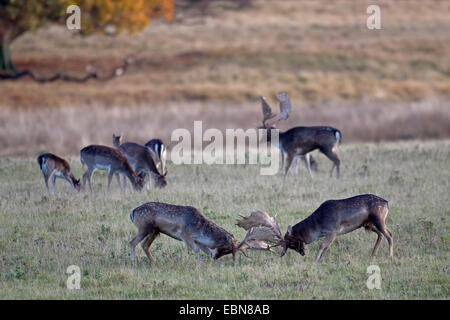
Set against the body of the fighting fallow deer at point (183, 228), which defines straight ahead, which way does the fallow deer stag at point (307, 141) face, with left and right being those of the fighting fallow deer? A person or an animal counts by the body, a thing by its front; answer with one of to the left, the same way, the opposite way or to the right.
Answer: the opposite way

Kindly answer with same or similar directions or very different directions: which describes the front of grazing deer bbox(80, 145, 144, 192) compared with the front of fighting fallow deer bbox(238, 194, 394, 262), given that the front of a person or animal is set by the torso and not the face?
very different directions

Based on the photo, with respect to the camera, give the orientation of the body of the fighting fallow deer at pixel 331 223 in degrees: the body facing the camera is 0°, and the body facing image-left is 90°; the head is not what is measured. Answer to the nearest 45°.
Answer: approximately 90°

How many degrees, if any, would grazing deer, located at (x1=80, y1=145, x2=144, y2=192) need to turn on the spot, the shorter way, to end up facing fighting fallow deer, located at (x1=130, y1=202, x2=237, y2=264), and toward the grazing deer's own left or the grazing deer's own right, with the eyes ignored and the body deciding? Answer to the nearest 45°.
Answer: approximately 90° to the grazing deer's own right

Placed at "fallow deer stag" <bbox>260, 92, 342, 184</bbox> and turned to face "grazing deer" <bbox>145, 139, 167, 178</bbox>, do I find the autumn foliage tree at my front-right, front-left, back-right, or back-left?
front-right

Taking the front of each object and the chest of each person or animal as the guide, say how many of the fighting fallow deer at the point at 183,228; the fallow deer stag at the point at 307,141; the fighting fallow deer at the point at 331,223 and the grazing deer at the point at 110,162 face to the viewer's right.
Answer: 2

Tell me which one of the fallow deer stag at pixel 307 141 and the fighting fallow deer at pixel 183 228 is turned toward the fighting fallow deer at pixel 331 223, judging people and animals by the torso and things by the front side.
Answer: the fighting fallow deer at pixel 183 228

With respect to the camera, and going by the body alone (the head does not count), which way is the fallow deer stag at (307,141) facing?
to the viewer's left

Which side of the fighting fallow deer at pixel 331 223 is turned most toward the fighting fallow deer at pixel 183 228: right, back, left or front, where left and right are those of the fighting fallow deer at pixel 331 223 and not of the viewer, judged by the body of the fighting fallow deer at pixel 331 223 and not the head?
front

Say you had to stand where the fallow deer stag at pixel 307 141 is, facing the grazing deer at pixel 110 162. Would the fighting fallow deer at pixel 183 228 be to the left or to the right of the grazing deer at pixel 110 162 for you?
left

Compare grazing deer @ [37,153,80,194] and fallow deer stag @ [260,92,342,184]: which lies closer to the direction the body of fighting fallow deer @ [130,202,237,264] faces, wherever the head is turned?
the fallow deer stag

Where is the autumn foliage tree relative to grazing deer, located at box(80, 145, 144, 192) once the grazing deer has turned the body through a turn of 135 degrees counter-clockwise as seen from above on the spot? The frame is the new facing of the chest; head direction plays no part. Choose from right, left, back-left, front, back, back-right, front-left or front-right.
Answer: front-right

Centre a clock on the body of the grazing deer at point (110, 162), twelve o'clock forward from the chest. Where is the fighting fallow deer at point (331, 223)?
The fighting fallow deer is roughly at 2 o'clock from the grazing deer.

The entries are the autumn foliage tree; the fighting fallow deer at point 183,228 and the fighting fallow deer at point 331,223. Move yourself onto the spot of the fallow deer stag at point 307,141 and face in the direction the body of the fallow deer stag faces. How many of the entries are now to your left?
2

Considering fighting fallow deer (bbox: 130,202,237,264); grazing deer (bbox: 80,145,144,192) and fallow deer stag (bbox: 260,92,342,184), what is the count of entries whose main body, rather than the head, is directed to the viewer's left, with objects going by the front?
1
